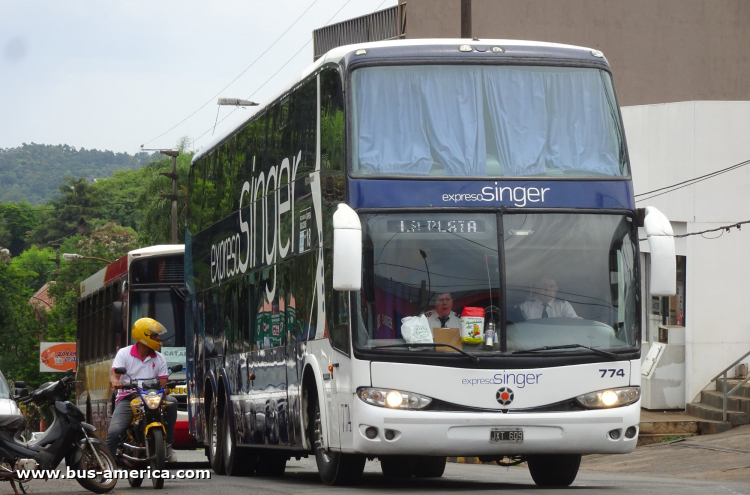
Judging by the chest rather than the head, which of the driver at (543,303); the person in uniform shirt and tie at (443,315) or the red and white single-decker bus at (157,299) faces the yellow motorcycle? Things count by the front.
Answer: the red and white single-decker bus

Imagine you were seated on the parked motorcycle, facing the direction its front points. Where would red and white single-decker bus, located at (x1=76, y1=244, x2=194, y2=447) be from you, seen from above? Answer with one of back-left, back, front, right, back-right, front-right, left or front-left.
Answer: back-left

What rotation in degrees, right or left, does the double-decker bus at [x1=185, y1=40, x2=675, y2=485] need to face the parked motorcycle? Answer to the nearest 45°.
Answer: approximately 90° to its right

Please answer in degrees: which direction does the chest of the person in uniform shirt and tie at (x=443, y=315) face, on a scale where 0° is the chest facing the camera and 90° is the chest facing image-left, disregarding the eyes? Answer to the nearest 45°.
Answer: approximately 0°

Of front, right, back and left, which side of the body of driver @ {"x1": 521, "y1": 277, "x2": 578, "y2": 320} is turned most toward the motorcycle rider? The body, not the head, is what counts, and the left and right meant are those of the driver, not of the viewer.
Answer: right
